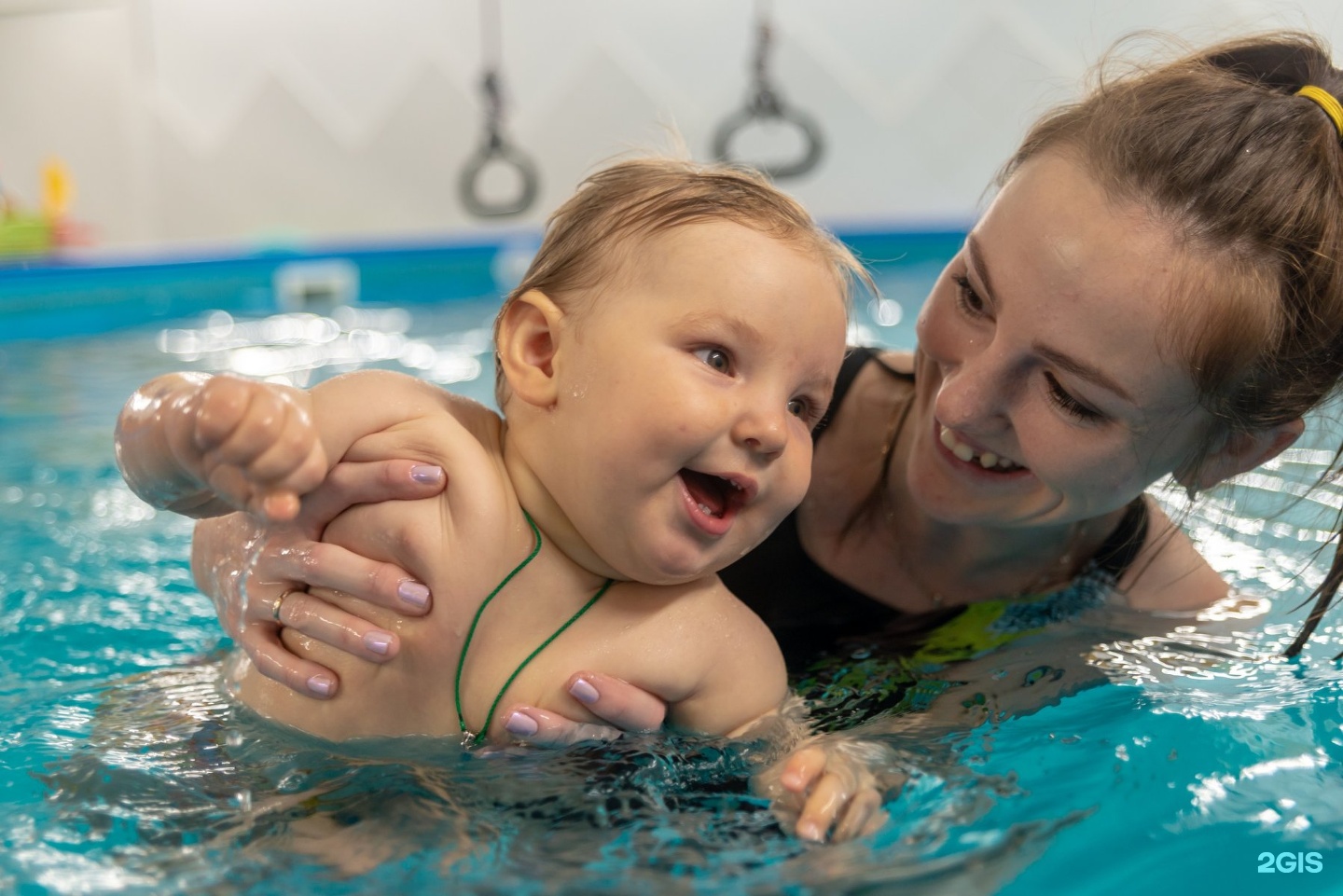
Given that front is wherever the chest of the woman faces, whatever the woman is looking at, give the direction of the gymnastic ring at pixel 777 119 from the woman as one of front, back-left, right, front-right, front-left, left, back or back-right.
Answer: back-right

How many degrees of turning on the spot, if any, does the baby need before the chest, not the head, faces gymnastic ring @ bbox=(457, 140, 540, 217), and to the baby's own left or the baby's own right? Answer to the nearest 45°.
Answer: approximately 180°

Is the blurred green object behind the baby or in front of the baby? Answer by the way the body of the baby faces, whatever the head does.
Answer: behind

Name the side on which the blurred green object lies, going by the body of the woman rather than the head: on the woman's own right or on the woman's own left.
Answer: on the woman's own right

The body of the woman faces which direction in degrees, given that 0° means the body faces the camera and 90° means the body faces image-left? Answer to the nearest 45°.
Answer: approximately 45°

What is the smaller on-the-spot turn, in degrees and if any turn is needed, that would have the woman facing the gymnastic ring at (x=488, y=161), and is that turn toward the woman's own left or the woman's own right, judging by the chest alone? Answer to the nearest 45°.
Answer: approximately 135° to the woman's own right

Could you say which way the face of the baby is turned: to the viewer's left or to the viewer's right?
to the viewer's right
